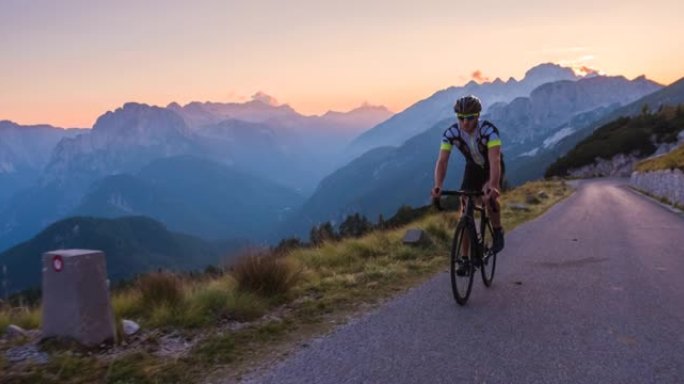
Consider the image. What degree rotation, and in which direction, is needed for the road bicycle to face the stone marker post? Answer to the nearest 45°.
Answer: approximately 45° to its right

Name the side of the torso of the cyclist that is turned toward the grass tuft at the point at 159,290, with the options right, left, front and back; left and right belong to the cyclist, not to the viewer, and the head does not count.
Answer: right

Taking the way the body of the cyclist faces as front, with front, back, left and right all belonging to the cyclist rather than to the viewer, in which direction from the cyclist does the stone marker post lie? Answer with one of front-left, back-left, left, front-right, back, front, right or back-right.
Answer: front-right

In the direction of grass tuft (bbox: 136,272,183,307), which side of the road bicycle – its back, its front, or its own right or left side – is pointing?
right

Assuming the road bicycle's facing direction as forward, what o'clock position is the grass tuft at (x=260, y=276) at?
The grass tuft is roughly at 3 o'clock from the road bicycle.

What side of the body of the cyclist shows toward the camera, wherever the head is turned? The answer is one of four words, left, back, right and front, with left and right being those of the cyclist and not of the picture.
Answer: front

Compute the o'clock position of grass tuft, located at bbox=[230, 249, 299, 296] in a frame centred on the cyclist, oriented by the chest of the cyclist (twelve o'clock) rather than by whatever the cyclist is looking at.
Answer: The grass tuft is roughly at 3 o'clock from the cyclist.
